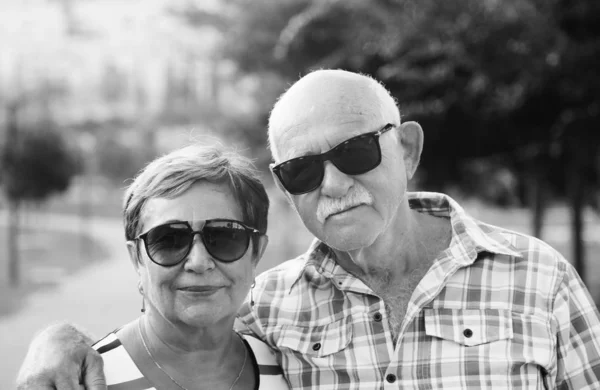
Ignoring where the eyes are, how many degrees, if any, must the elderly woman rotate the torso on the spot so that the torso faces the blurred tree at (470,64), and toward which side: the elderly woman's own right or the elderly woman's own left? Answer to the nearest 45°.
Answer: approximately 135° to the elderly woman's own left

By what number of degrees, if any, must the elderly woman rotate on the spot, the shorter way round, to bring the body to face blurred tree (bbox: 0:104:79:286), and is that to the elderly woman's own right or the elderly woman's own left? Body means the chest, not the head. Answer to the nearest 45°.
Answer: approximately 180°

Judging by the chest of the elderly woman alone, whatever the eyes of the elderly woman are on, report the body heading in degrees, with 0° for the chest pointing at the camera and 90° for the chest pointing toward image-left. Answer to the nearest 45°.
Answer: approximately 0°

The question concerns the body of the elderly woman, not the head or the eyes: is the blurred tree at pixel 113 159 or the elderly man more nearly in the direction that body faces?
the elderly man

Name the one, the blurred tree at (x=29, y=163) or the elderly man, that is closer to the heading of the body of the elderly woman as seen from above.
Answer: the elderly man

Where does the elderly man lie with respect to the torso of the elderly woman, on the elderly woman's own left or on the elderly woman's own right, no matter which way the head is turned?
on the elderly woman's own left

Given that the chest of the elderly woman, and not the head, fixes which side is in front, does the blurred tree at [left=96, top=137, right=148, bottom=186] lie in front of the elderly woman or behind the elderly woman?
behind
